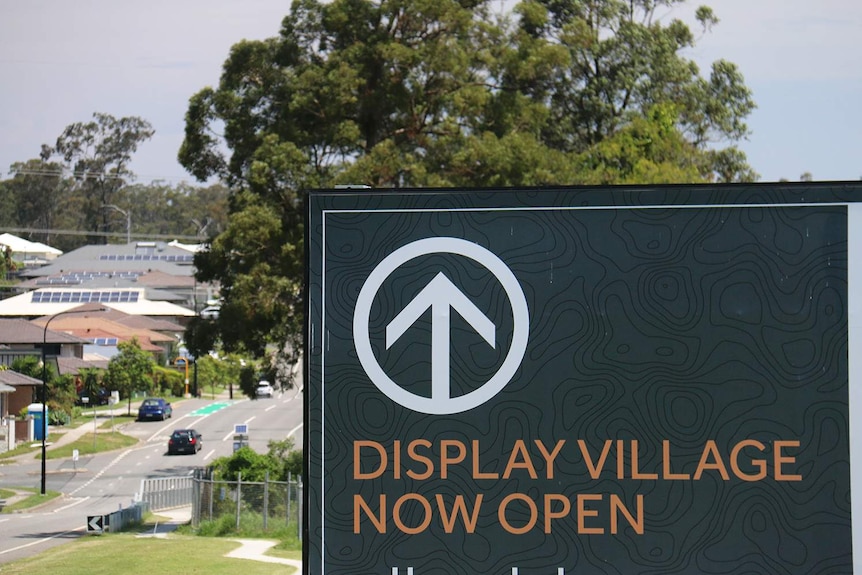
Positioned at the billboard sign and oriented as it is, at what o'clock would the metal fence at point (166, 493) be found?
The metal fence is roughly at 5 o'clock from the billboard sign.

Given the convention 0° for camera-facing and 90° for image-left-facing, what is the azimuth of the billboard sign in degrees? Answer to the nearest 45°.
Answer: approximately 0°

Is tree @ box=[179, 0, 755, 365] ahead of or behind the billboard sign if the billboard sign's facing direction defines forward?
behind
